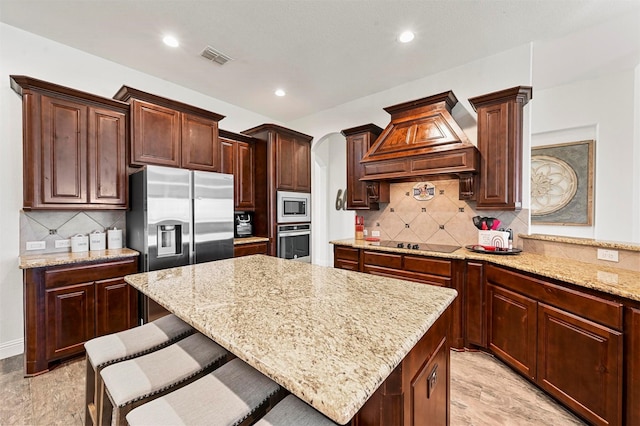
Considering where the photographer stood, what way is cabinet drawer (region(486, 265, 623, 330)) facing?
facing the viewer and to the left of the viewer

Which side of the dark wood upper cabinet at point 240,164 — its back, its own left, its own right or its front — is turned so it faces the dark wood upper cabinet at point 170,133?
right

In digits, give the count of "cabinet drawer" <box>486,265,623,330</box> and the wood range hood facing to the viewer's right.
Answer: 0

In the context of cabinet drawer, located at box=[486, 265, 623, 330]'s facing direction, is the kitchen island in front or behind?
in front

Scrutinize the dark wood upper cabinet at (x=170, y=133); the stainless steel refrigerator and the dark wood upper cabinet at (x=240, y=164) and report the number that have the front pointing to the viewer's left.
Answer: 0

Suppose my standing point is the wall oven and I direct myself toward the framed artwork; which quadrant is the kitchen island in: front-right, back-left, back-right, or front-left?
front-right

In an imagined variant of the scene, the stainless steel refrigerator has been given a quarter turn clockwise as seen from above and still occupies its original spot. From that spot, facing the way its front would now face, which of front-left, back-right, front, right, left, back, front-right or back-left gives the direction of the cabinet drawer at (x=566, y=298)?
left

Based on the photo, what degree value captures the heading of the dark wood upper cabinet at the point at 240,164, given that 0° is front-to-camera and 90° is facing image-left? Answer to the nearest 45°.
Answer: approximately 315°

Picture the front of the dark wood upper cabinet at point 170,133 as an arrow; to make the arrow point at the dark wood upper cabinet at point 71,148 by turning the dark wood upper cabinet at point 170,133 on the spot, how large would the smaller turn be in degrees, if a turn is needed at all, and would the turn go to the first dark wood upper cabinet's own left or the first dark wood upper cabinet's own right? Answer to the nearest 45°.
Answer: approximately 135° to the first dark wood upper cabinet's own right

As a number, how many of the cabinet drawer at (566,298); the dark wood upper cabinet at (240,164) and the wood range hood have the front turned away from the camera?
0

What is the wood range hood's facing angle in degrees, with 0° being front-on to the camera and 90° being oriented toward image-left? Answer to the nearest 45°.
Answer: approximately 45°

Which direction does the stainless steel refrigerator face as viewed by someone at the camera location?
facing the viewer and to the right of the viewer

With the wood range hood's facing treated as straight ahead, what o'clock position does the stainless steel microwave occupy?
The stainless steel microwave is roughly at 2 o'clock from the wood range hood.

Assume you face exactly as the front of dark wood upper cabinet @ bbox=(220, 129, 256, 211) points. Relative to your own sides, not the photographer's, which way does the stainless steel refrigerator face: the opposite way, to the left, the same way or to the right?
the same way

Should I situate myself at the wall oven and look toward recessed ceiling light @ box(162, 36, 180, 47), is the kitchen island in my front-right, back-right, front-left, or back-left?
front-left
